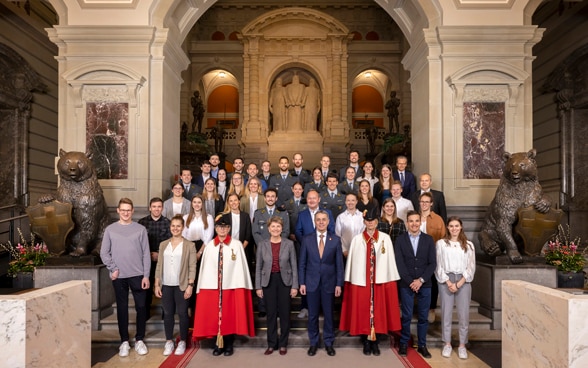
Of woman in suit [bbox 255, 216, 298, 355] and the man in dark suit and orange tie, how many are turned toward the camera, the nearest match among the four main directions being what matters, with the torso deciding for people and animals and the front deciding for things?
2

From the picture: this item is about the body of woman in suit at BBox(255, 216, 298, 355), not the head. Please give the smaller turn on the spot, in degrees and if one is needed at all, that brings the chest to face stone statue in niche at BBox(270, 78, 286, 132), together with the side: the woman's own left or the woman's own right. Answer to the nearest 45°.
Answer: approximately 180°

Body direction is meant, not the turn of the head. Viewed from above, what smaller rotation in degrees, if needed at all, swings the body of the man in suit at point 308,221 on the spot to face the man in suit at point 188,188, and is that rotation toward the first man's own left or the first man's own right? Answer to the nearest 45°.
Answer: approximately 135° to the first man's own right

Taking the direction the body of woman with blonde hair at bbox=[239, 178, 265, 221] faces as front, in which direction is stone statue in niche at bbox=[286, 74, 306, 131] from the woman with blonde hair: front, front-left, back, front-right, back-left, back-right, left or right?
back
